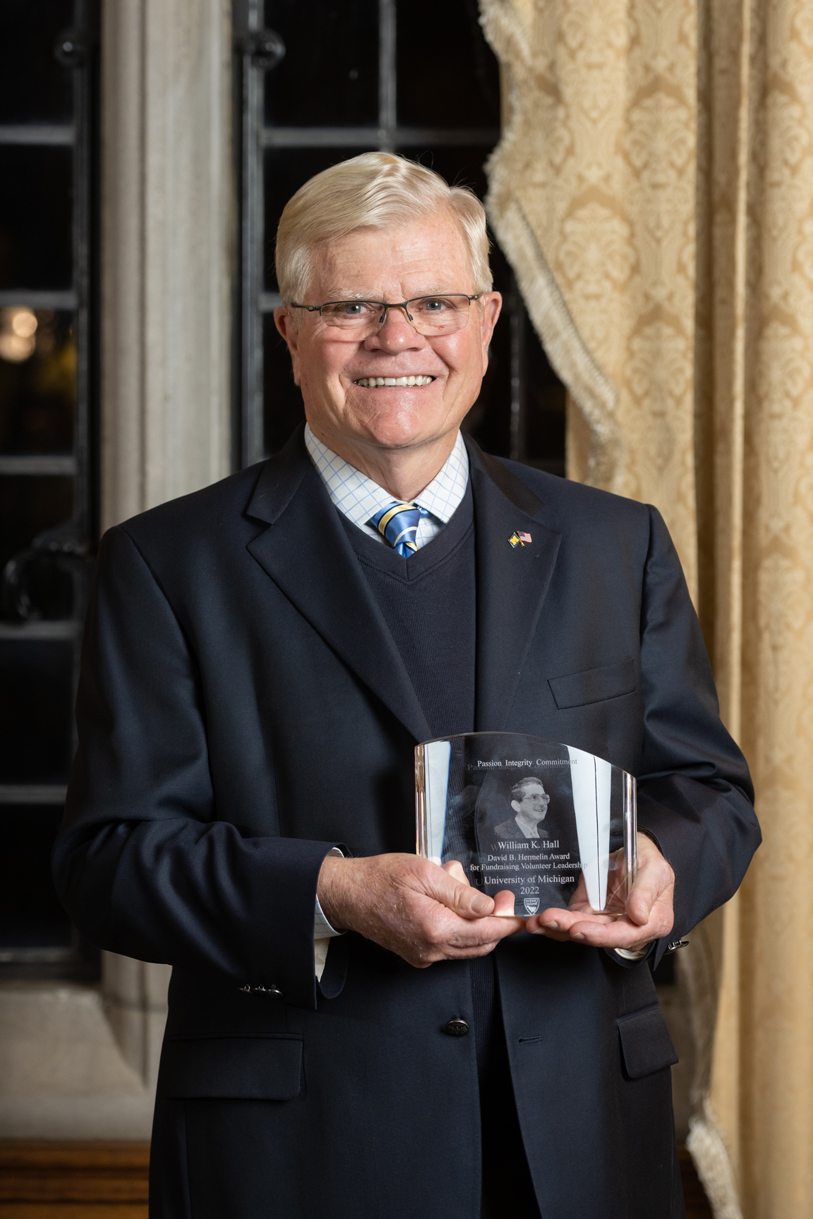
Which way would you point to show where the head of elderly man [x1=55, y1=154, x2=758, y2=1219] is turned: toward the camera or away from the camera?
toward the camera

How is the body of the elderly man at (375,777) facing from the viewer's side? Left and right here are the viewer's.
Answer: facing the viewer

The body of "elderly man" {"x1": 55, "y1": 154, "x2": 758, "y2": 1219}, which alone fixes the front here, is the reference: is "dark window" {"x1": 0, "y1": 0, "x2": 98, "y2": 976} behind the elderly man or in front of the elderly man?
behind

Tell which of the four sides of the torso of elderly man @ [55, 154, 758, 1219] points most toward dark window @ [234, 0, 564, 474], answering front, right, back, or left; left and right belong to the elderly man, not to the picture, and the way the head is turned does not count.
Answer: back

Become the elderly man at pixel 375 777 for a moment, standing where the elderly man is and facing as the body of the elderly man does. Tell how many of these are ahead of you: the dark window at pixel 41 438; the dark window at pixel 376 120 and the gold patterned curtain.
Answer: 0

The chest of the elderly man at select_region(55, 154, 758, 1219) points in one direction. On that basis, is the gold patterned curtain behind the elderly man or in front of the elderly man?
behind
